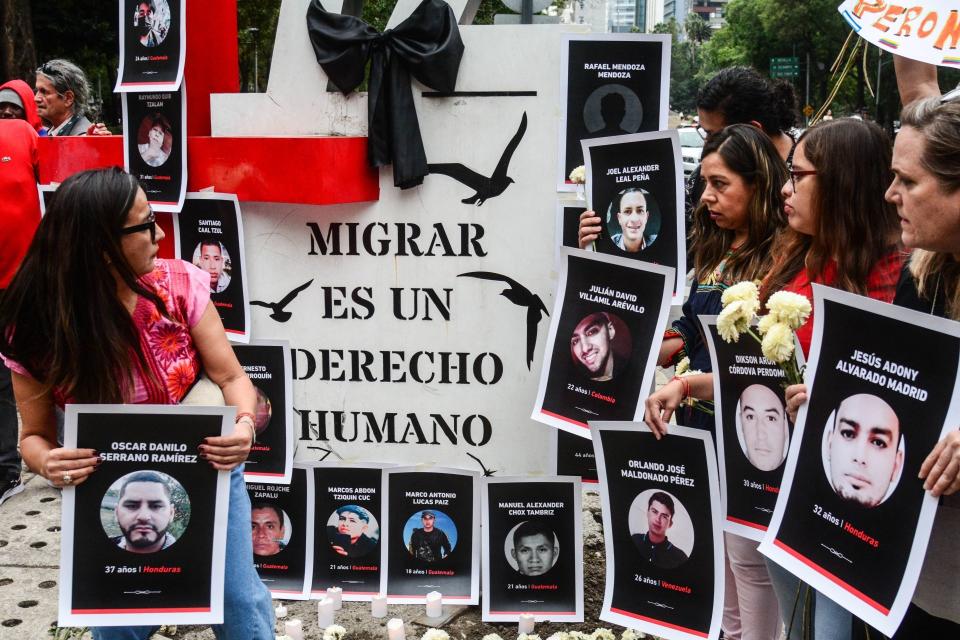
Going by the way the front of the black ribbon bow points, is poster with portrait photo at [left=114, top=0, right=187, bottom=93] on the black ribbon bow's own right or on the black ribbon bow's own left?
on the black ribbon bow's own right

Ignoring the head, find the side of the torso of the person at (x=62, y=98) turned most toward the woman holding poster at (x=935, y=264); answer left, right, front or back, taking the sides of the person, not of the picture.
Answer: left

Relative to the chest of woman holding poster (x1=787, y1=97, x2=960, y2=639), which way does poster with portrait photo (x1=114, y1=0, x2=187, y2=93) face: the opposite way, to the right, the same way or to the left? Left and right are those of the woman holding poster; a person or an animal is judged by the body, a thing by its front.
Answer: to the left

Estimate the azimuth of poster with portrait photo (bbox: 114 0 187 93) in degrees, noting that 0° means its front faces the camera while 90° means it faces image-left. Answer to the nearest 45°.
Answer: approximately 0°
